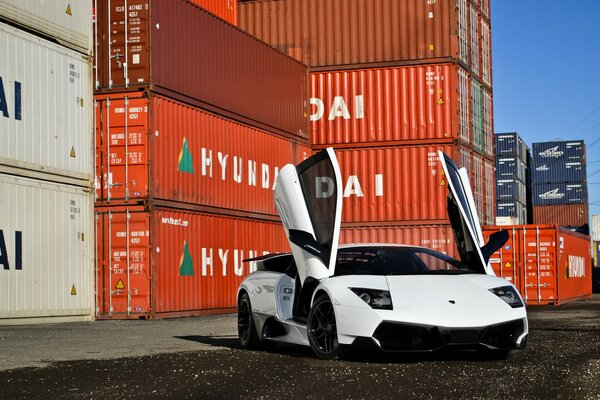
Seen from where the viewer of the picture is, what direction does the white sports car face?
facing the viewer and to the right of the viewer

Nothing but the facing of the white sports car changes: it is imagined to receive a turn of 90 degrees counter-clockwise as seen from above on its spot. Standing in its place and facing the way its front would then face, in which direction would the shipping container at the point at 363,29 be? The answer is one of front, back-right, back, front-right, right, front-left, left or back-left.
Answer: front-left

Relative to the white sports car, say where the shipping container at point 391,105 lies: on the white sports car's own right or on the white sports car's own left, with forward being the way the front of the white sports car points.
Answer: on the white sports car's own left

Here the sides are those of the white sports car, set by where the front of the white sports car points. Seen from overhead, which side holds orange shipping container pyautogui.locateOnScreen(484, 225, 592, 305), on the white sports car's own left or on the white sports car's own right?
on the white sports car's own left

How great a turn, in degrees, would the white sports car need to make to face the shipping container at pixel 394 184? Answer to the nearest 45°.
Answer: approximately 135° to its left

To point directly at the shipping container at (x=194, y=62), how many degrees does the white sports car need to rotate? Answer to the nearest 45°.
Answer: approximately 135° to its left

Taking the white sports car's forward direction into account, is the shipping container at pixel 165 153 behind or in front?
behind

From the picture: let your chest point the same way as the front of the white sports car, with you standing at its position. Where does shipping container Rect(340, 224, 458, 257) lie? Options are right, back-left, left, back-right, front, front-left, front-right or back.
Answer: back-left

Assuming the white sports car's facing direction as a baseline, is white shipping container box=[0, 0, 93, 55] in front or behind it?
behind

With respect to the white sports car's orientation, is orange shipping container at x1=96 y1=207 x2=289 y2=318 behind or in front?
behind

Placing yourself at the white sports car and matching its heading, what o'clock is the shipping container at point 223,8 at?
The shipping container is roughly at 7 o'clock from the white sports car.
